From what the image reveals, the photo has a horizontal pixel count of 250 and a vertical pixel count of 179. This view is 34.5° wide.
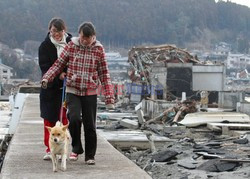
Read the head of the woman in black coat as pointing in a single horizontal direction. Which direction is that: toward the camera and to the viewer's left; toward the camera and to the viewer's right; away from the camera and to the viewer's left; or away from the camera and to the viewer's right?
toward the camera and to the viewer's right

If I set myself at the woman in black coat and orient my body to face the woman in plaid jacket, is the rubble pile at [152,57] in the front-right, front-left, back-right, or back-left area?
back-left

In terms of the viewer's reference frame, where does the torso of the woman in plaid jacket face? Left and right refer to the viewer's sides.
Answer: facing the viewer

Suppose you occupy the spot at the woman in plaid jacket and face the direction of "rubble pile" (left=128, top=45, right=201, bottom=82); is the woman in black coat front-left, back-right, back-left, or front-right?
front-left

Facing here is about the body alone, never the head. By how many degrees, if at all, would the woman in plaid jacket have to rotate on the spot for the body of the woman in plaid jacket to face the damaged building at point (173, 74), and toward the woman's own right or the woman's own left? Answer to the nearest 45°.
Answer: approximately 180°

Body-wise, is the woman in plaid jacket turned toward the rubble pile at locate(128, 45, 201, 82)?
no

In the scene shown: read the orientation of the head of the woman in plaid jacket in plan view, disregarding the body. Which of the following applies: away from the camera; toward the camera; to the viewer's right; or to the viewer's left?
toward the camera

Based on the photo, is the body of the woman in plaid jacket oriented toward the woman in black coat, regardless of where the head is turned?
no
